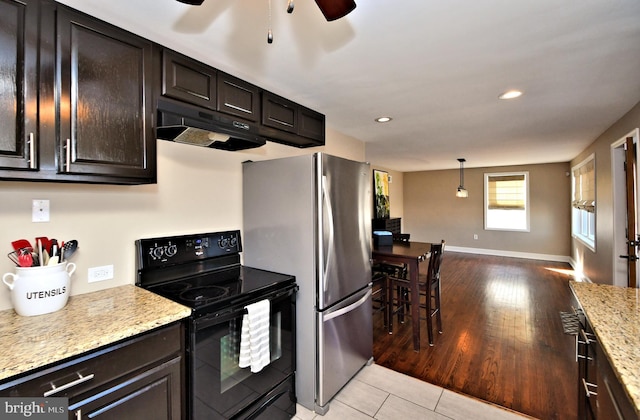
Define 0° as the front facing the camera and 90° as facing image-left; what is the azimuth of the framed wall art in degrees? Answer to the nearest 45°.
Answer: approximately 315°

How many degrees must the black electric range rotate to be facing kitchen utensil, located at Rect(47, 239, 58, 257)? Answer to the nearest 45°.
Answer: approximately 135° to its right

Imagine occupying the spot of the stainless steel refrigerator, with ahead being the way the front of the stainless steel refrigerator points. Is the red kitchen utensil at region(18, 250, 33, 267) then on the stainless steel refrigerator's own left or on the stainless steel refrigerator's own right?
on the stainless steel refrigerator's own right

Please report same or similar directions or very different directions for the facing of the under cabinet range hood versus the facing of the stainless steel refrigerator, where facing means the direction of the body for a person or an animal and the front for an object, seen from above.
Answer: same or similar directions

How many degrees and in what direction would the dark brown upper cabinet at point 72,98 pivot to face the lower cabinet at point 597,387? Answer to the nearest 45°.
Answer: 0° — it already faces it

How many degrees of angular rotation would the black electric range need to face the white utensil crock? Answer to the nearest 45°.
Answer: approximately 135° to its right

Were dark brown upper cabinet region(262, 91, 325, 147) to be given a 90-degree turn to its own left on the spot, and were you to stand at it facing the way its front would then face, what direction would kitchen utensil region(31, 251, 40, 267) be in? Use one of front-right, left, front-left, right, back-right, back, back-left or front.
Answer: back

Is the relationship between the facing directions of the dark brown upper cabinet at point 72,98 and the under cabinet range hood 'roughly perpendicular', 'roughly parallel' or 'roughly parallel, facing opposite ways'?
roughly parallel

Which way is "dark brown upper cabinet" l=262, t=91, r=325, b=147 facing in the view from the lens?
facing the viewer and to the right of the viewer

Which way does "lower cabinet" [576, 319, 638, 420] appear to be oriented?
to the viewer's left

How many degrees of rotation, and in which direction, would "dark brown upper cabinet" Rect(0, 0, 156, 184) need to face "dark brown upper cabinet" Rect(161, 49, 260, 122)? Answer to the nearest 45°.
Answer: approximately 45° to its left

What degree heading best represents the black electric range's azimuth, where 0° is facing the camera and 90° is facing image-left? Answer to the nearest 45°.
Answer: approximately 315°
